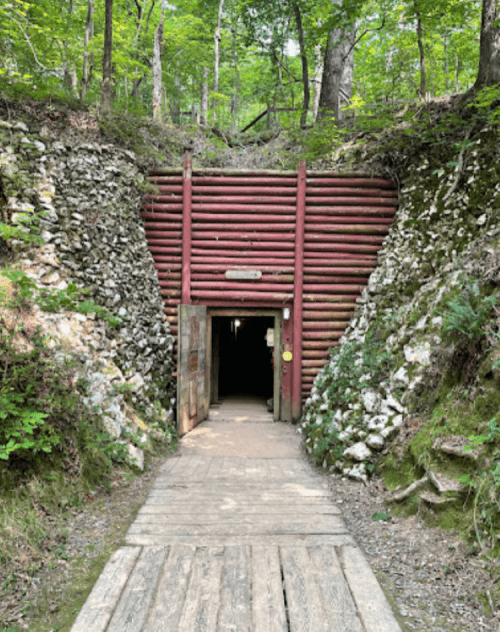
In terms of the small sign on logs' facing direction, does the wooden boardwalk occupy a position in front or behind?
in front

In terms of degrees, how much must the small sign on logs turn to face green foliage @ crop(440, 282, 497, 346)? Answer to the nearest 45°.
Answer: approximately 45° to its left

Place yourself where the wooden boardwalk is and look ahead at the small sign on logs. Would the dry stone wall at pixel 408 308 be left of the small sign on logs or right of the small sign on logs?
right

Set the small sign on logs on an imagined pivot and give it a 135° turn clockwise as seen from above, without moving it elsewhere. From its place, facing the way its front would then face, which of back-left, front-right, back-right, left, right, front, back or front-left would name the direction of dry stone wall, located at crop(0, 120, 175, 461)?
left

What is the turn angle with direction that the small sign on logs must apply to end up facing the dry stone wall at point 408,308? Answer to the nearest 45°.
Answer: approximately 45° to its left

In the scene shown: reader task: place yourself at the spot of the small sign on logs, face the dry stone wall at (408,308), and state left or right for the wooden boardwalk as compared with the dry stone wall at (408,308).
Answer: right

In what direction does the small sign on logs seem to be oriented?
toward the camera
